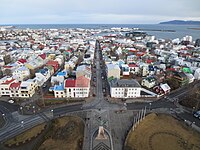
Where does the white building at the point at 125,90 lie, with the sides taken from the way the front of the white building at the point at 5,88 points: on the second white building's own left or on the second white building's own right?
on the second white building's own left

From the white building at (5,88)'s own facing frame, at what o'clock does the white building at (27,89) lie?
the white building at (27,89) is roughly at 10 o'clock from the white building at (5,88).

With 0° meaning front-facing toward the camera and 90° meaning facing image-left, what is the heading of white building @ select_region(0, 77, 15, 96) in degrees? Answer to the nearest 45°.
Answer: approximately 0°

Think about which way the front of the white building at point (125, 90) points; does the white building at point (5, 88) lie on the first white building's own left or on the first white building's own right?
on the first white building's own right

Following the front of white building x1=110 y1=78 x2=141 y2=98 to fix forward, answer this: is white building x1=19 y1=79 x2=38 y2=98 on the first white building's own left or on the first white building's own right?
on the first white building's own right

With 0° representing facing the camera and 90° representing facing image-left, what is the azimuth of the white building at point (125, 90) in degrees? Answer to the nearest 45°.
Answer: approximately 0°
